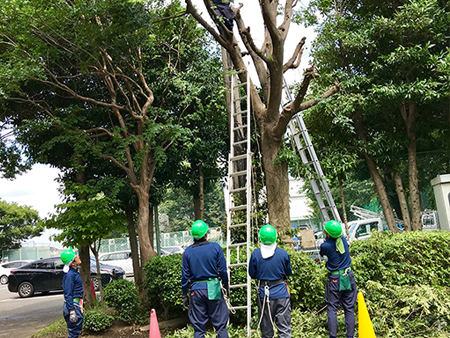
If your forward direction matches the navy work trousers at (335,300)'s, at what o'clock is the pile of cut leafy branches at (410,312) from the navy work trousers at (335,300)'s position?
The pile of cut leafy branches is roughly at 2 o'clock from the navy work trousers.

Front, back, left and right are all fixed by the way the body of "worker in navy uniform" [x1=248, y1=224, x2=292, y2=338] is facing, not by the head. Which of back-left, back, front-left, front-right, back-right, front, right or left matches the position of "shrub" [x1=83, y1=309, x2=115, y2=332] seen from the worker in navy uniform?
front-left

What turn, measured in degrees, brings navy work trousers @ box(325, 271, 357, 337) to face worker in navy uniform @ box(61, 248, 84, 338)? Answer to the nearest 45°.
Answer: approximately 90° to its left

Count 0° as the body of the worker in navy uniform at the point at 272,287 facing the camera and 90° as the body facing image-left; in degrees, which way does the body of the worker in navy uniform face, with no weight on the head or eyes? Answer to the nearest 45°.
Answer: approximately 180°

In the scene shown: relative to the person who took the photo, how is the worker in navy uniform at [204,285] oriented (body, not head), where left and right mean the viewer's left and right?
facing away from the viewer

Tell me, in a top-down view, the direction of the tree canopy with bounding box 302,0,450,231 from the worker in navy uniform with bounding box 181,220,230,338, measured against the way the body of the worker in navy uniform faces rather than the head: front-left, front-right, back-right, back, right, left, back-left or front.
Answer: front-right

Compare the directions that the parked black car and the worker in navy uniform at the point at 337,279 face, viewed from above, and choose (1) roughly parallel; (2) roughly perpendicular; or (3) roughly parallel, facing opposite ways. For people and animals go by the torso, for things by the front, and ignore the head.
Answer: roughly perpendicular

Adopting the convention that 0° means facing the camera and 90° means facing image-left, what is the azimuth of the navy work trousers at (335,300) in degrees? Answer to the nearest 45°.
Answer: approximately 180°

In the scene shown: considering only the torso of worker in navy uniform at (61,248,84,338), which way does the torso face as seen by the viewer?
to the viewer's right

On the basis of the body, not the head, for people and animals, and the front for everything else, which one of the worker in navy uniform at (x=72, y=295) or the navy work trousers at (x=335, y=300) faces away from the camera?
the navy work trousers
